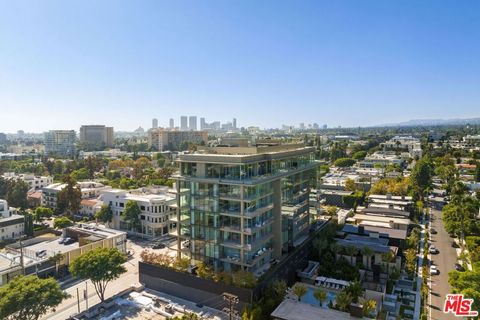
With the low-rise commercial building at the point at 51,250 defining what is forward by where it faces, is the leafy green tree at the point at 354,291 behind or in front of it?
in front

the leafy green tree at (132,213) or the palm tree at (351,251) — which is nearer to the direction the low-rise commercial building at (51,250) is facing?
the palm tree

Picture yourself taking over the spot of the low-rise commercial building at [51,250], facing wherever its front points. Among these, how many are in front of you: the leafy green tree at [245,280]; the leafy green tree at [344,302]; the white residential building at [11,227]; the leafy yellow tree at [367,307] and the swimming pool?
4

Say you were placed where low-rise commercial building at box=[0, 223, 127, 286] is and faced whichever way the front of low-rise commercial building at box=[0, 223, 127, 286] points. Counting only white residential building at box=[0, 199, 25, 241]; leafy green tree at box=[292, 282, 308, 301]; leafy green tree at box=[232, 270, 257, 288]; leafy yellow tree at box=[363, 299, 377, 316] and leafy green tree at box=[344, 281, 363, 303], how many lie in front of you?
4

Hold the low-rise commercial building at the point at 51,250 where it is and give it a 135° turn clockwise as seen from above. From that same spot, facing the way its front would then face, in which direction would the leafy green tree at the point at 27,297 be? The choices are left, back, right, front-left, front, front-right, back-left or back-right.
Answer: left

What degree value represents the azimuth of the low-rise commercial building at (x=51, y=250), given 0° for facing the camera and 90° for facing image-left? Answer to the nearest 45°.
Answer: approximately 315°

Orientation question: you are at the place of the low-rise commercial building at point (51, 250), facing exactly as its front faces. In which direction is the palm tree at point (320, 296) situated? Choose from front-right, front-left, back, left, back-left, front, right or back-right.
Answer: front

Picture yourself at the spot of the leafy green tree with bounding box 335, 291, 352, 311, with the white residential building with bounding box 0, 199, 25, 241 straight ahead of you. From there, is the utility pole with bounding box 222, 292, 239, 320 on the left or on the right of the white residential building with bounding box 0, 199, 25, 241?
left

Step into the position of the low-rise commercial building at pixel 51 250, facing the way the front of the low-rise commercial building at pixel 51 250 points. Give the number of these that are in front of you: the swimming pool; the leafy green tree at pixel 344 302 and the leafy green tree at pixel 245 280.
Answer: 3

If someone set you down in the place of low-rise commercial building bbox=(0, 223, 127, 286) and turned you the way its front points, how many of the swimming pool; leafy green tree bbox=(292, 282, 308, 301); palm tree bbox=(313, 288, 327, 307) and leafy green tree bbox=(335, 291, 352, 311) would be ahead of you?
4

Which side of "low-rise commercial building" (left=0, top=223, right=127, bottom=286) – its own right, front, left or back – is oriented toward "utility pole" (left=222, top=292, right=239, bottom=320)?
front

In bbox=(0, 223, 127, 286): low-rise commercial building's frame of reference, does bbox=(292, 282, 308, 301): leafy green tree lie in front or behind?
in front

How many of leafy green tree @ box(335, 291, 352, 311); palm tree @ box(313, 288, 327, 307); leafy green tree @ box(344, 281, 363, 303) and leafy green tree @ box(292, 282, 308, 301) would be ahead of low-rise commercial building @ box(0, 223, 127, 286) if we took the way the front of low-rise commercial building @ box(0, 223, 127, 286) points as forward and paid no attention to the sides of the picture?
4
